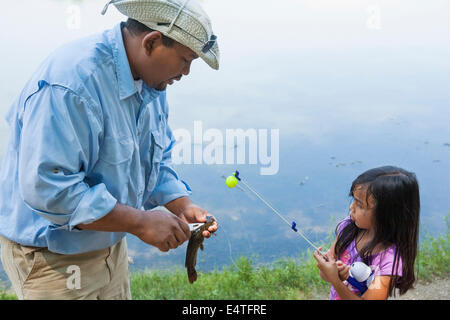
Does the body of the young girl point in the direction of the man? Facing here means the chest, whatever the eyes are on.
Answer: yes

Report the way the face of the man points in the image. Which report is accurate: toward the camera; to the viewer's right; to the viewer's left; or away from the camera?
to the viewer's right

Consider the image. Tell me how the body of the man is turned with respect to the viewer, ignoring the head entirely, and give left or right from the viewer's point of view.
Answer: facing the viewer and to the right of the viewer

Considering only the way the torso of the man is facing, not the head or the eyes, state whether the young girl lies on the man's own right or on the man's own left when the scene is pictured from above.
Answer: on the man's own left

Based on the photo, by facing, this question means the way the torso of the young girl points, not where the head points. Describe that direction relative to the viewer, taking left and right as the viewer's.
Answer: facing the viewer and to the left of the viewer

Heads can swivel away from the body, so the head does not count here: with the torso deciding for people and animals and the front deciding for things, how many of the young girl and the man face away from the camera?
0

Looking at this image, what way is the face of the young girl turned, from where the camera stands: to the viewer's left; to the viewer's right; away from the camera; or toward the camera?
to the viewer's left
